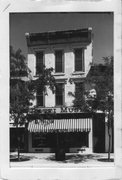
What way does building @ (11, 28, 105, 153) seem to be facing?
toward the camera

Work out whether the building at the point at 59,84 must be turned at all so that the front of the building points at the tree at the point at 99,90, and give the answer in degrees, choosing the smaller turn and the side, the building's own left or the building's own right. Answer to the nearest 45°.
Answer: approximately 90° to the building's own left
